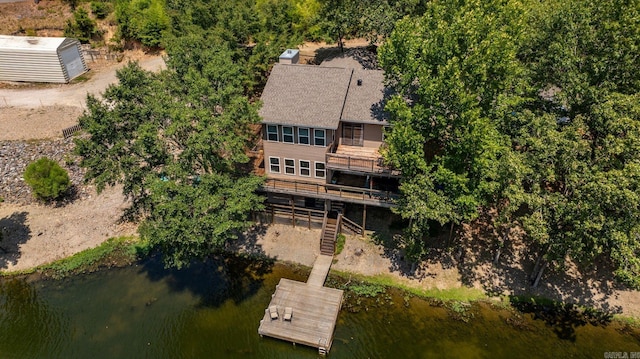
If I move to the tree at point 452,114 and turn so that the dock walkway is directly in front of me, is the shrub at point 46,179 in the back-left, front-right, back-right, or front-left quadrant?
front-right

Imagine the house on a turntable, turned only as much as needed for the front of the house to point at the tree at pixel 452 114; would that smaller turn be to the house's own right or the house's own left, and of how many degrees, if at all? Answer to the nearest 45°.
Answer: approximately 45° to the house's own left

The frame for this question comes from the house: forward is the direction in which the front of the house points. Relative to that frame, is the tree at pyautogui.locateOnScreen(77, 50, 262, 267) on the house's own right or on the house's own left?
on the house's own right

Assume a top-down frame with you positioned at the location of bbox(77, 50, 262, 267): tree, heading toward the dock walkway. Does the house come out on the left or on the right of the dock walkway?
left

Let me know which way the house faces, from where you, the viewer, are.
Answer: facing the viewer

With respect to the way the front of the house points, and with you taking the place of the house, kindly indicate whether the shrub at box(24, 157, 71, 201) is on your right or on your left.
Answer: on your right
